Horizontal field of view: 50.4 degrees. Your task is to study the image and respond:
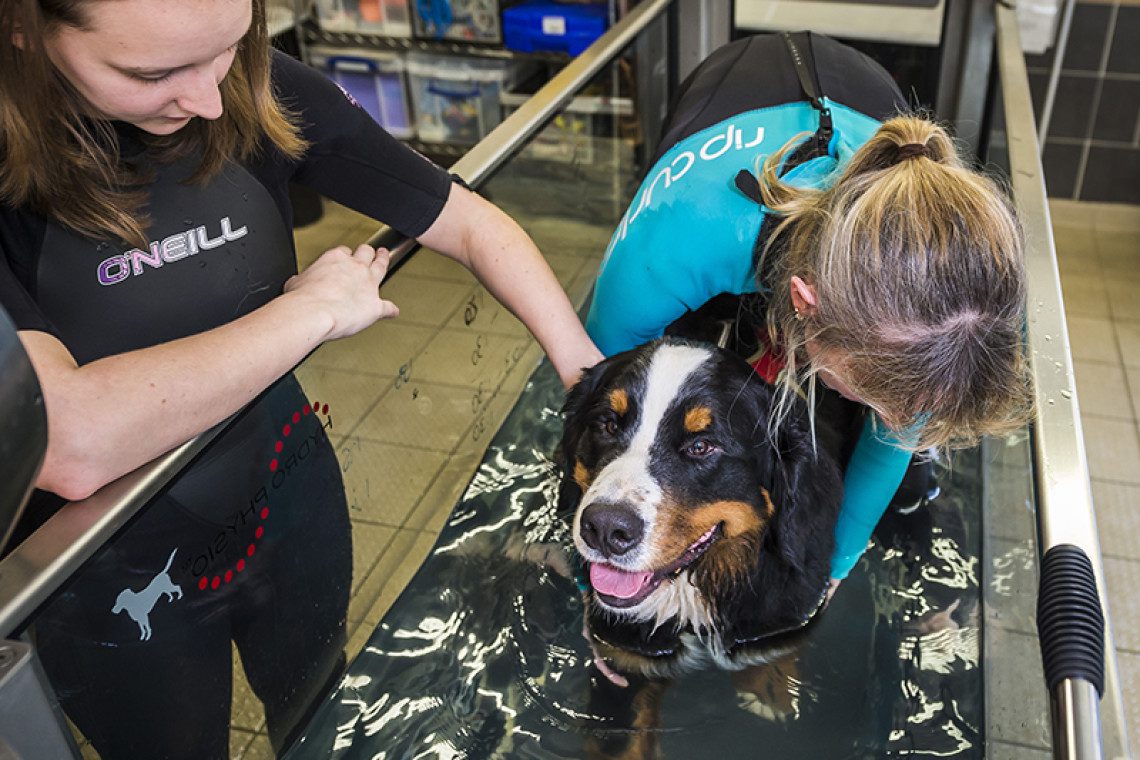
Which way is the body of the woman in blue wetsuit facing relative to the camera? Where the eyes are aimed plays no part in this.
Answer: toward the camera

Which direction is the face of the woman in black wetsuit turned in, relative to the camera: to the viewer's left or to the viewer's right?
to the viewer's right

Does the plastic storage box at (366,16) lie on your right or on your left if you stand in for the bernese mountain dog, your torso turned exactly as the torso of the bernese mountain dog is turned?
on your right

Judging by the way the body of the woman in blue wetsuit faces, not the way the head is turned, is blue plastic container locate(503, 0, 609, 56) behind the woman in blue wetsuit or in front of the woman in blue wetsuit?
behind

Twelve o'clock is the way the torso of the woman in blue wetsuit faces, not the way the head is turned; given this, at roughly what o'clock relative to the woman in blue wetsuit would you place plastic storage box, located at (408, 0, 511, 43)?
The plastic storage box is roughly at 5 o'clock from the woman in blue wetsuit.

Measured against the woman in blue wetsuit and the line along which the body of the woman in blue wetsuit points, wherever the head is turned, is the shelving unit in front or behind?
behind

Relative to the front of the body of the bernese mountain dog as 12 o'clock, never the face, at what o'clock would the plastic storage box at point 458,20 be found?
The plastic storage box is roughly at 4 o'clock from the bernese mountain dog.

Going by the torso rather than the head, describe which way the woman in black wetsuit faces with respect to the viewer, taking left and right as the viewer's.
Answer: facing the viewer and to the right of the viewer

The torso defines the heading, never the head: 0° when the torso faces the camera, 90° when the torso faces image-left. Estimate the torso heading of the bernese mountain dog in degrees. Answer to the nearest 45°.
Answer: approximately 45°
